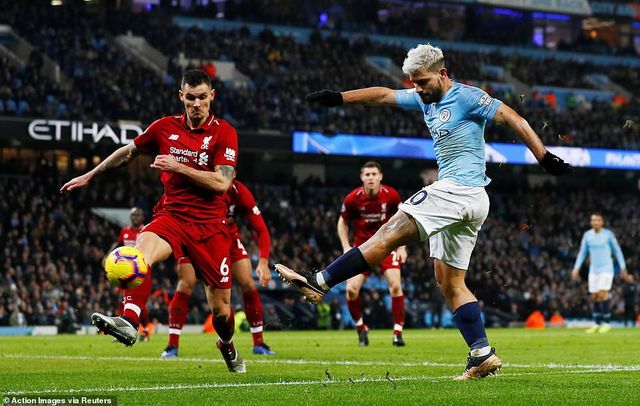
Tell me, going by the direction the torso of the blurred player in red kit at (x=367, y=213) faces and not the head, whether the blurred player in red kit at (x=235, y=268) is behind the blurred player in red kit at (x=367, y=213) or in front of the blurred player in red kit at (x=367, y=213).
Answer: in front

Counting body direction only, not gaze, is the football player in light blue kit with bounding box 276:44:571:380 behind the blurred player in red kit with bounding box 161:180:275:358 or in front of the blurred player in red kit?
in front

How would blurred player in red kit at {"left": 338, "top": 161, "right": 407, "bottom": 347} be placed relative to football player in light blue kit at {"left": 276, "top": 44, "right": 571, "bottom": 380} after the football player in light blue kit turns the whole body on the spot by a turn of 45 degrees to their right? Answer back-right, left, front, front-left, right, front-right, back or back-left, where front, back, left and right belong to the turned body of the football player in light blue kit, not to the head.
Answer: right

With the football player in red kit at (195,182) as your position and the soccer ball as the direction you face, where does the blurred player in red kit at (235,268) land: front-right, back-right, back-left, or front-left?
back-right

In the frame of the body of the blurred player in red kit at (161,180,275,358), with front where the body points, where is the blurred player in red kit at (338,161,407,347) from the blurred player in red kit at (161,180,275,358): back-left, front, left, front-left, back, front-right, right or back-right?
back-left

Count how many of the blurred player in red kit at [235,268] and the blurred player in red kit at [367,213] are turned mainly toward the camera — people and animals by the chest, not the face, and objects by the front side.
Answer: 2

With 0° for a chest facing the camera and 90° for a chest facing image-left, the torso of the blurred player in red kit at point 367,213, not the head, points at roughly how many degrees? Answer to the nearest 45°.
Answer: approximately 0°

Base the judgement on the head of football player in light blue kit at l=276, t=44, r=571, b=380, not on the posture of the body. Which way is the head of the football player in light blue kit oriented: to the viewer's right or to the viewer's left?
to the viewer's left
